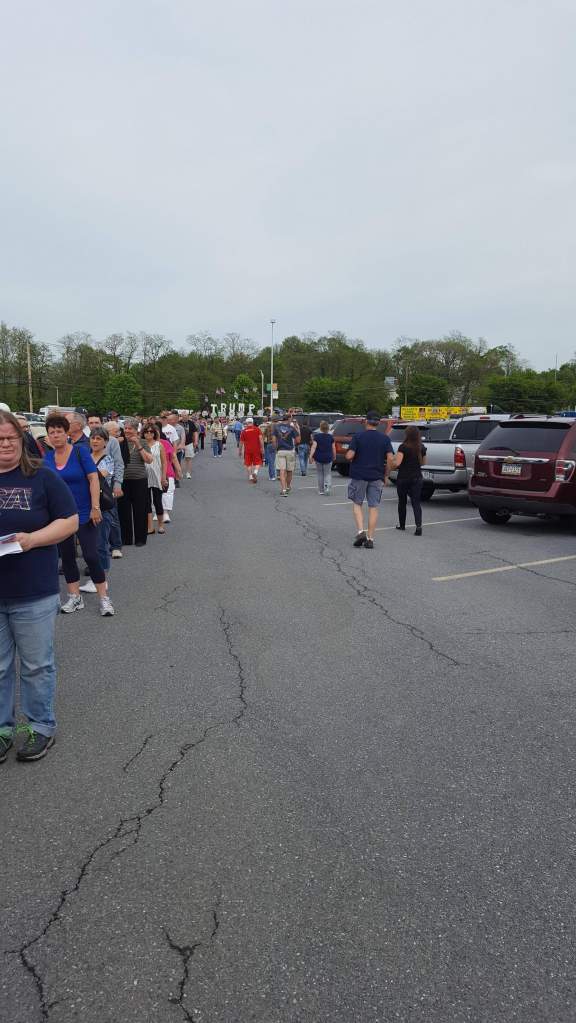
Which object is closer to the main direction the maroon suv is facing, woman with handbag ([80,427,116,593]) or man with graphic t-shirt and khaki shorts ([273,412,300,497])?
the man with graphic t-shirt and khaki shorts

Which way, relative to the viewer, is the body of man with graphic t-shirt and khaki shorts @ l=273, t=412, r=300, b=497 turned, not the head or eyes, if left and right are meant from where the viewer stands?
facing away from the viewer

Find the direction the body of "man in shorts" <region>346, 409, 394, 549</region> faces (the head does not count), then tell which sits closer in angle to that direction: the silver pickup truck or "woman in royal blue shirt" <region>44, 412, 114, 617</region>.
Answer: the silver pickup truck

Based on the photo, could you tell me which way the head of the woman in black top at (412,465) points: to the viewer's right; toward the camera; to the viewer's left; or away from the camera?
away from the camera

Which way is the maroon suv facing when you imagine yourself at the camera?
facing away from the viewer and to the right of the viewer

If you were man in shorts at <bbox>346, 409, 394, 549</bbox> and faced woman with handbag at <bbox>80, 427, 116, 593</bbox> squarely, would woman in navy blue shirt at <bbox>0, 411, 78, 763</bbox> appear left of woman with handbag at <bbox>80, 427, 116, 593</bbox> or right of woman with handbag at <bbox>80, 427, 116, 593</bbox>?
left

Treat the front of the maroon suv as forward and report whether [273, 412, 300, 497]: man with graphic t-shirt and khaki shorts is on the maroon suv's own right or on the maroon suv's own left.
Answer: on the maroon suv's own left

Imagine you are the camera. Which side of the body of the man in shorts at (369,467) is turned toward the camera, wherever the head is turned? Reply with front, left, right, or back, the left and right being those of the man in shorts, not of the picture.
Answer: back

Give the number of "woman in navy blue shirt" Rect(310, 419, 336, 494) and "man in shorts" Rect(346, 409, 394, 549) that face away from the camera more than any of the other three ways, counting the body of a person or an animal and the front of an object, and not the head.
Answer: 2

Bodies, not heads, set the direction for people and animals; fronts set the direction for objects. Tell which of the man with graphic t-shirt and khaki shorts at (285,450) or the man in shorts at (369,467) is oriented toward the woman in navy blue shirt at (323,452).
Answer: the man in shorts

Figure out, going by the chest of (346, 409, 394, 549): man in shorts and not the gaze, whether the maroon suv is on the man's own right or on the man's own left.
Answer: on the man's own right
